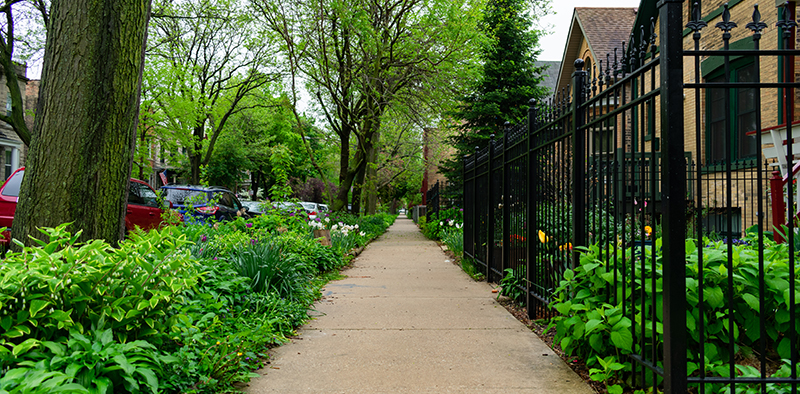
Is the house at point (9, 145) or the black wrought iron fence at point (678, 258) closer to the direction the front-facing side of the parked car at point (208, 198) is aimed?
the house

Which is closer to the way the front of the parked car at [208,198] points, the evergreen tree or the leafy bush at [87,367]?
the evergreen tree

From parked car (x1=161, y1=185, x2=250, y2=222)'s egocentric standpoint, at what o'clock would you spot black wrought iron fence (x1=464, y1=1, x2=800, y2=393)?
The black wrought iron fence is roughly at 4 o'clock from the parked car.

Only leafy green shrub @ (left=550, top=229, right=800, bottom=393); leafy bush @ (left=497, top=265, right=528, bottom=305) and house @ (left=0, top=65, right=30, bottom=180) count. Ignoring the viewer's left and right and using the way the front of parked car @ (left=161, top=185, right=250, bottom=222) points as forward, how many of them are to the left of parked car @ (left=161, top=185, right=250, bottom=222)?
1

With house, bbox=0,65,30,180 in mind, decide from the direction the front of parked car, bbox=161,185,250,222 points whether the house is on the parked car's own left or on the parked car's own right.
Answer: on the parked car's own left

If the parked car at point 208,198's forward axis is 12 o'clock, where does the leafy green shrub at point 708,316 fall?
The leafy green shrub is roughly at 4 o'clock from the parked car.

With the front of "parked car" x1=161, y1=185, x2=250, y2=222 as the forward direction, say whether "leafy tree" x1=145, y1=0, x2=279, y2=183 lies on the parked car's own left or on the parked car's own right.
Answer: on the parked car's own left

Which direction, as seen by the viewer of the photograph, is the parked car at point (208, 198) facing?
facing away from the viewer and to the right of the viewer
